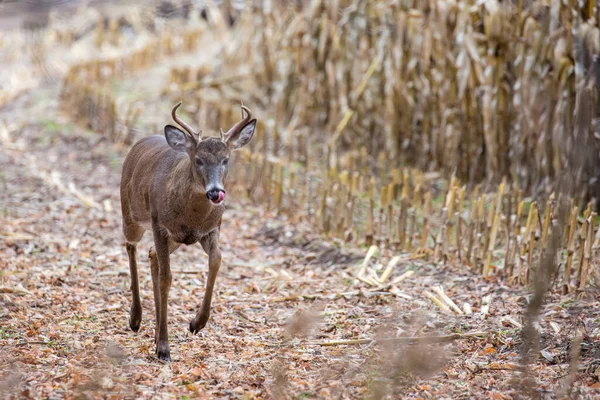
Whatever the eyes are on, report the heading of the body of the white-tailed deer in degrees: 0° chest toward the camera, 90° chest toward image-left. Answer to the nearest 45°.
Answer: approximately 315°
